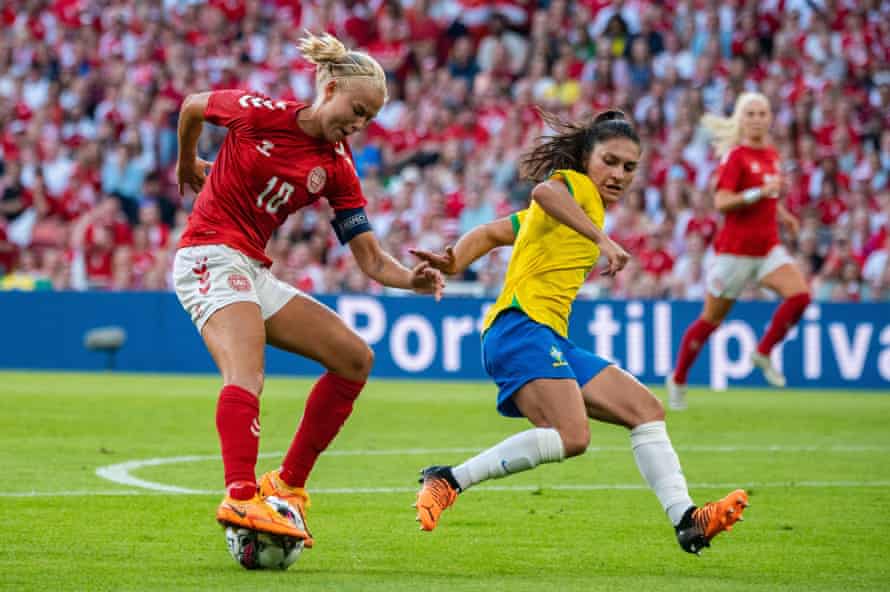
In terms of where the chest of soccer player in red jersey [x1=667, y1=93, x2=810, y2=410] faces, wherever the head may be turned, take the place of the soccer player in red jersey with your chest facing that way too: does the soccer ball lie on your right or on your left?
on your right

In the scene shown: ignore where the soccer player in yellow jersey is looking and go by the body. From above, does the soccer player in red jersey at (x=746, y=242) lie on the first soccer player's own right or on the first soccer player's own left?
on the first soccer player's own left

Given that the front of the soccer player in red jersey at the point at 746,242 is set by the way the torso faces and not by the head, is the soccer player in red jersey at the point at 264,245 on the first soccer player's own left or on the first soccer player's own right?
on the first soccer player's own right

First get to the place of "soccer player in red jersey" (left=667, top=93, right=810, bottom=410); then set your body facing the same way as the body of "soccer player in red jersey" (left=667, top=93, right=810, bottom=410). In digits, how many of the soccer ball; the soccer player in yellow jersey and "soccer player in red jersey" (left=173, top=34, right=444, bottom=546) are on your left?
0

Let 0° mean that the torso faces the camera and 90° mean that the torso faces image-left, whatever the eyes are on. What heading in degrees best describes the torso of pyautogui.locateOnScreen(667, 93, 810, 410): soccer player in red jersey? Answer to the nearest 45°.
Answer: approximately 315°

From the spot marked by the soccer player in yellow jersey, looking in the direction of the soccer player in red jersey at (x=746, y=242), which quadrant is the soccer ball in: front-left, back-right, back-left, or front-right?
back-left

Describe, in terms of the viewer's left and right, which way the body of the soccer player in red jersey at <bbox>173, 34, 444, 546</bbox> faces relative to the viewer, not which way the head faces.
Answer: facing the viewer and to the right of the viewer

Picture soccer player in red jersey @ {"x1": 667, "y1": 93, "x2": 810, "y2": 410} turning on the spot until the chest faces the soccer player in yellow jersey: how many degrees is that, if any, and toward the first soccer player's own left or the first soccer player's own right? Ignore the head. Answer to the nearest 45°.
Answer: approximately 45° to the first soccer player's own right

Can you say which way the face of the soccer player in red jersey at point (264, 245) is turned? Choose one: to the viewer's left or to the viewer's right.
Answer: to the viewer's right

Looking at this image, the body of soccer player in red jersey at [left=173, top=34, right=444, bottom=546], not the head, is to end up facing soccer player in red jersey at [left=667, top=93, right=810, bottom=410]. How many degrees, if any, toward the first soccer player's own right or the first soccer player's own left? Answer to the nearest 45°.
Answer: approximately 90° to the first soccer player's own left
